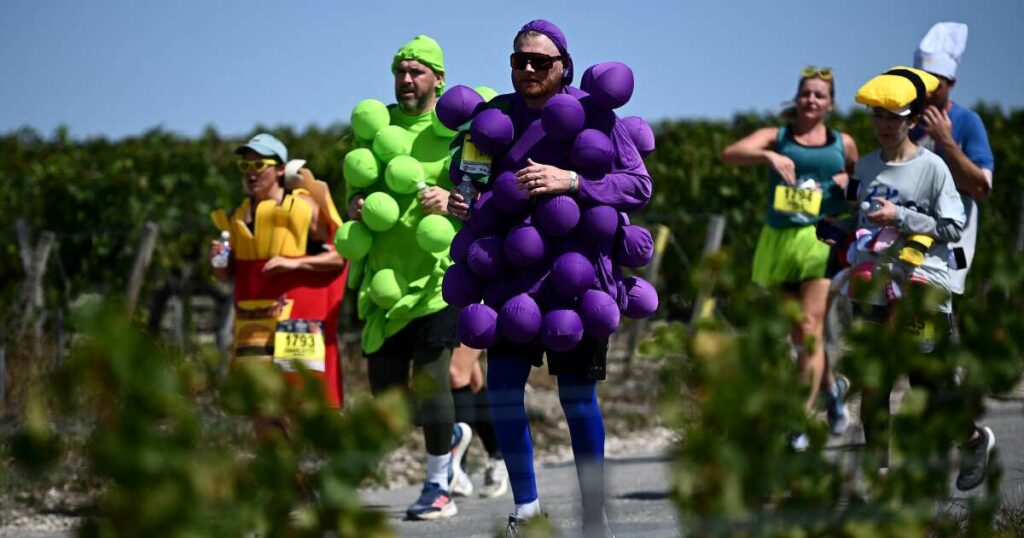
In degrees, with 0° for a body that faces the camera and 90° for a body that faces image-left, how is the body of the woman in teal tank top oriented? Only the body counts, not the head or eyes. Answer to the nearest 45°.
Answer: approximately 0°

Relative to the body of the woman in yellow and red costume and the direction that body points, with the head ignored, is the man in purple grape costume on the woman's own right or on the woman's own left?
on the woman's own left

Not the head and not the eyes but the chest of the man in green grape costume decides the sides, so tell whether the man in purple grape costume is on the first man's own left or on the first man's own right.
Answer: on the first man's own left

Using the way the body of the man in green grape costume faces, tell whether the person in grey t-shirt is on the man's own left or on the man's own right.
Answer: on the man's own left

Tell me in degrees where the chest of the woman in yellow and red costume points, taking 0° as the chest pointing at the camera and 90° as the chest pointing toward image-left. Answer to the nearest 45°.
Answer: approximately 45°

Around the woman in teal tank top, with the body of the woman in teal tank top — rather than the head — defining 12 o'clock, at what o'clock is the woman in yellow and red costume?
The woman in yellow and red costume is roughly at 2 o'clock from the woman in teal tank top.

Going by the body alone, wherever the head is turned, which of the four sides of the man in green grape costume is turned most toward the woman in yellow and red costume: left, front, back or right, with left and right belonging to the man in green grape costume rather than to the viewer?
right
